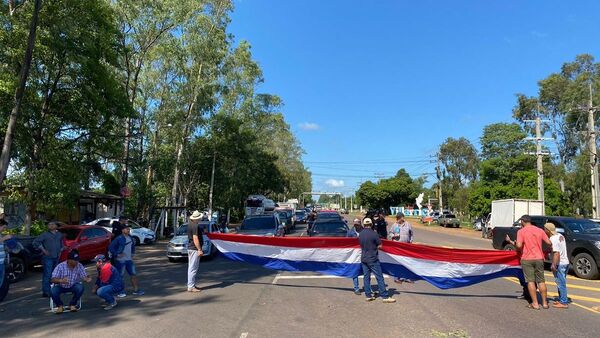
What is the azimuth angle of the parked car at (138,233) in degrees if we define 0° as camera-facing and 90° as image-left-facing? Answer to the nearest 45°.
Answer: approximately 315°

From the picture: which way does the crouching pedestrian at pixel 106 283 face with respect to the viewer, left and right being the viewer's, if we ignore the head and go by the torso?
facing to the left of the viewer

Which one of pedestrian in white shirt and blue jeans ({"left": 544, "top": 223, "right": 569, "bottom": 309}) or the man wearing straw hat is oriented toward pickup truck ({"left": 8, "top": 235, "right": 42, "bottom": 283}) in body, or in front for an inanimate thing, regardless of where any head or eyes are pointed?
the pedestrian in white shirt and blue jeans

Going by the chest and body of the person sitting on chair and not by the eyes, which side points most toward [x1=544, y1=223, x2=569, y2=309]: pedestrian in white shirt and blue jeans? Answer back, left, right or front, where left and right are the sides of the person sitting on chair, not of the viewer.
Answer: left

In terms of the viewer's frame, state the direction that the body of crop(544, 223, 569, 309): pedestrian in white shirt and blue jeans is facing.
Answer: to the viewer's left

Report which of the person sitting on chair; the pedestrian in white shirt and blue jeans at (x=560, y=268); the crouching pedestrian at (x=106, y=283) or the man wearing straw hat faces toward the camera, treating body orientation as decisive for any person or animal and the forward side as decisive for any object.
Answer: the person sitting on chair

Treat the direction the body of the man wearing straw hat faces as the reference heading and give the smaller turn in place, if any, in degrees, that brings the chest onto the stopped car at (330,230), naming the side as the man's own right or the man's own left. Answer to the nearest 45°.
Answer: approximately 45° to the man's own left

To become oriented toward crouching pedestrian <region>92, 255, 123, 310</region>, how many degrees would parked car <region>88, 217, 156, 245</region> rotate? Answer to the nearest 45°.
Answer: approximately 45° to its right

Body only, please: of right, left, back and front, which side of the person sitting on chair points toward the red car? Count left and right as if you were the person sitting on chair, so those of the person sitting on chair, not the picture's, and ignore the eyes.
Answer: back

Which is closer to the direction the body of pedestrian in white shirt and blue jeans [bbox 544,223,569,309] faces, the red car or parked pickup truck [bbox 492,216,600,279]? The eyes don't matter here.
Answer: the red car
